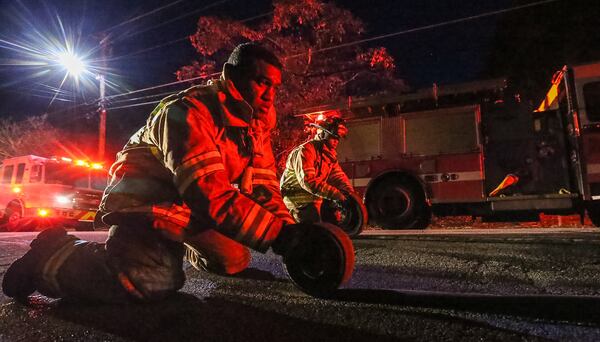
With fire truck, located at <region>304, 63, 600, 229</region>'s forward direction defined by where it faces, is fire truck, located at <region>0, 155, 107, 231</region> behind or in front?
behind

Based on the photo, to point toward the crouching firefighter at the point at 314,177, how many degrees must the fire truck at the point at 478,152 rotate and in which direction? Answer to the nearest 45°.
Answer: approximately 135° to its right

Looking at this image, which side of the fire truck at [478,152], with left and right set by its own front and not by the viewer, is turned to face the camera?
right

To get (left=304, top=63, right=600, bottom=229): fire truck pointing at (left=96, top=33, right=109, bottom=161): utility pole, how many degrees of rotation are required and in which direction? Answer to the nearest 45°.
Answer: approximately 180°
